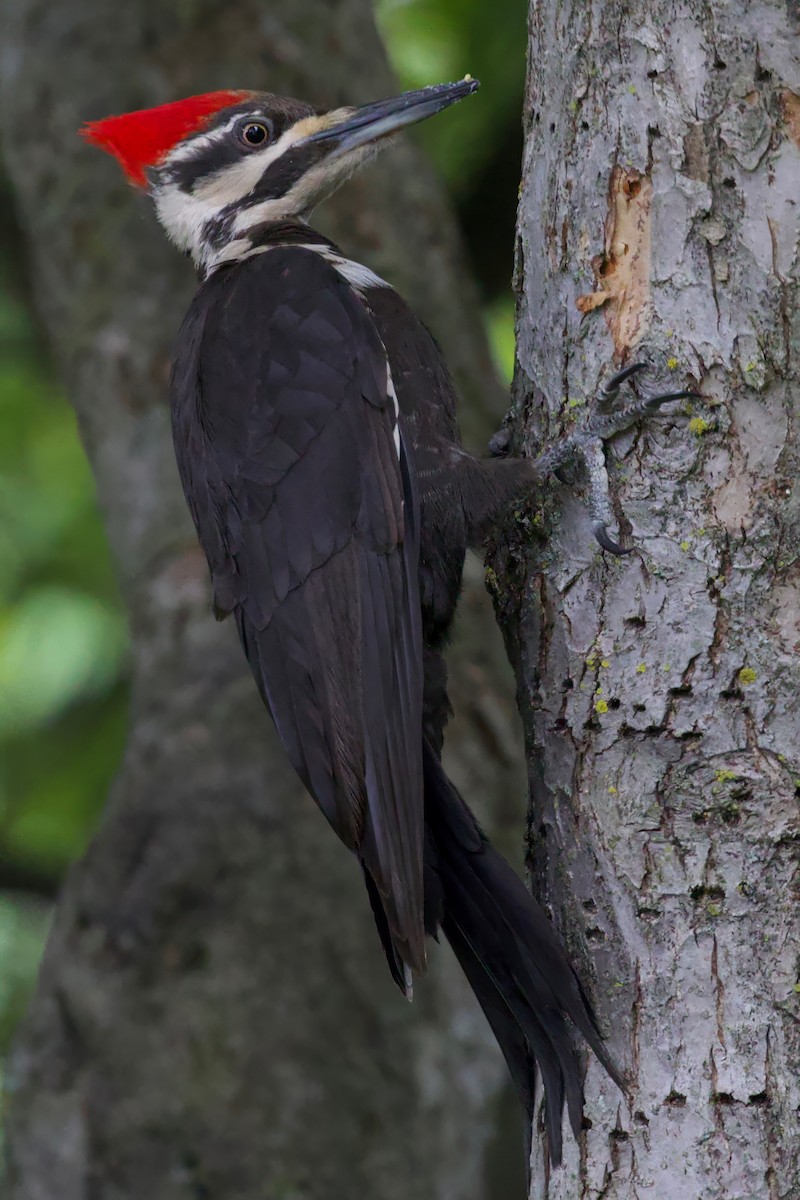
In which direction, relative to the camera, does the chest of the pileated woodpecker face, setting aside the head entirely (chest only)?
to the viewer's right
